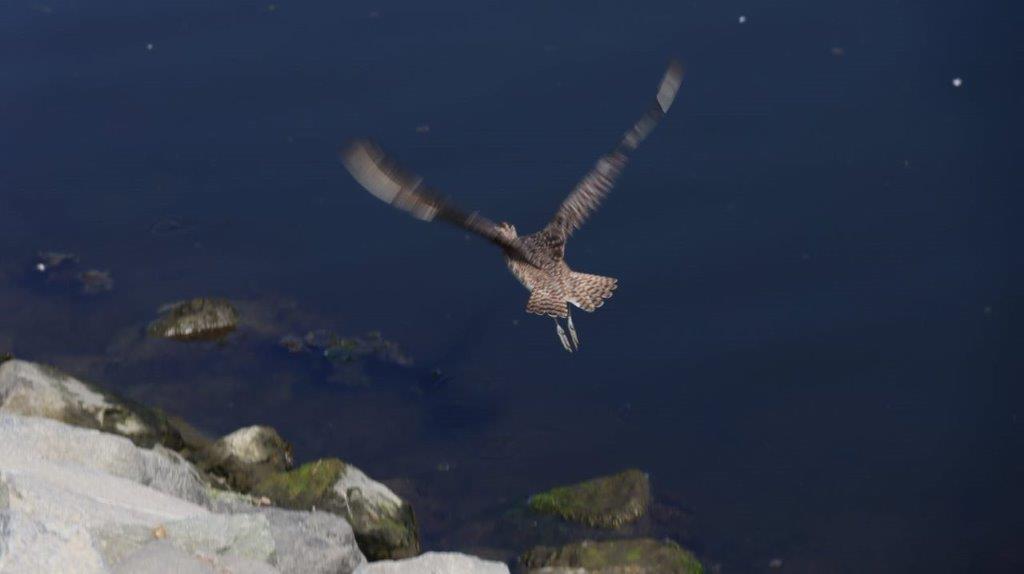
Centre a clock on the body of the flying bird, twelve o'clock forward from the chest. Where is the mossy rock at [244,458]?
The mossy rock is roughly at 9 o'clock from the flying bird.

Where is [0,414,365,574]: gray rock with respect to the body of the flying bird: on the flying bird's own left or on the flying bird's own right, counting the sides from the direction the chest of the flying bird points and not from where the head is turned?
on the flying bird's own left

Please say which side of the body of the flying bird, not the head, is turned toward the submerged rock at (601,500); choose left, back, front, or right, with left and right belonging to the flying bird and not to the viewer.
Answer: back

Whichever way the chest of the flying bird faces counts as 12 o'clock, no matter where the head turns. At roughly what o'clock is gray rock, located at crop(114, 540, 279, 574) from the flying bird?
The gray rock is roughly at 8 o'clock from the flying bird.

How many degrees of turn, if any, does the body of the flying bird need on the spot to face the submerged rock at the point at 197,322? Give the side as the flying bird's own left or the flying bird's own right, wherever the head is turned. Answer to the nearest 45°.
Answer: approximately 45° to the flying bird's own left

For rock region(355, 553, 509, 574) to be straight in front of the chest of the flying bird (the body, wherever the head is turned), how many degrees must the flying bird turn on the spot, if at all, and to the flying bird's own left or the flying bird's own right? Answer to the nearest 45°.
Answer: approximately 135° to the flying bird's own left

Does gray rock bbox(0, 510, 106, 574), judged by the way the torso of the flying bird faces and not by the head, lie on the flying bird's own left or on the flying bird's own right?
on the flying bird's own left

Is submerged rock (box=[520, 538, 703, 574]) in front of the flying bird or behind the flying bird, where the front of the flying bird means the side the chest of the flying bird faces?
behind

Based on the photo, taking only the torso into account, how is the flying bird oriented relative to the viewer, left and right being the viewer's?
facing away from the viewer and to the left of the viewer

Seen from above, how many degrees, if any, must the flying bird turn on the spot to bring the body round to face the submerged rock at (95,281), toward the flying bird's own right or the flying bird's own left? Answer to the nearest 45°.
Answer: approximately 45° to the flying bird's own left

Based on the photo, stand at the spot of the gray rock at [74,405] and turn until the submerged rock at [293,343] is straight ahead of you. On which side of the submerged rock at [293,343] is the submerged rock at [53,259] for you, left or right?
left
